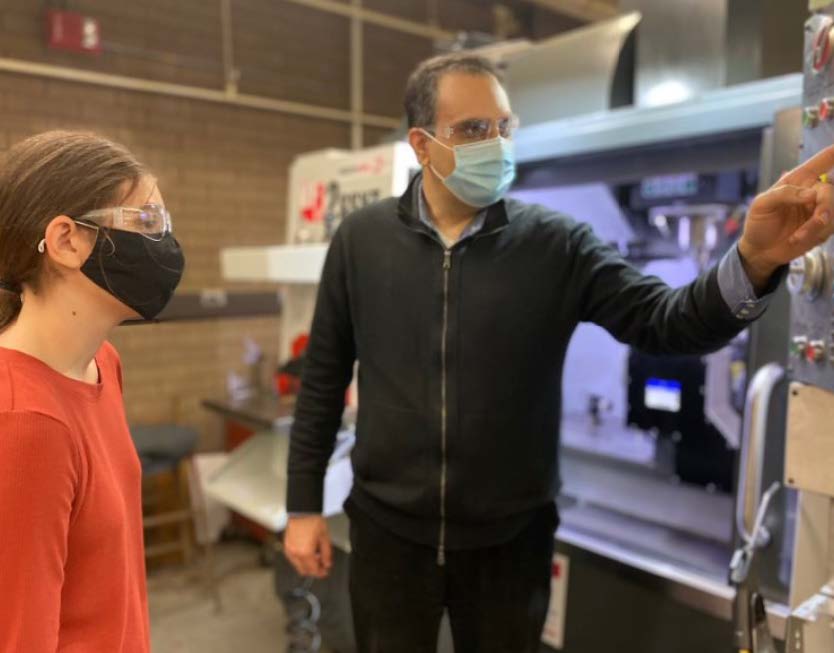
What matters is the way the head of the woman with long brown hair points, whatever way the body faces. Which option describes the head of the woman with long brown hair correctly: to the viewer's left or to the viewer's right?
to the viewer's right

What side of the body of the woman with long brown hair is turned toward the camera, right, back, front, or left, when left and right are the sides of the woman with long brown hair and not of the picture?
right

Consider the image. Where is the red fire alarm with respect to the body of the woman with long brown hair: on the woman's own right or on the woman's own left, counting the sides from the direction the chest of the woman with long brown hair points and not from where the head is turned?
on the woman's own left
